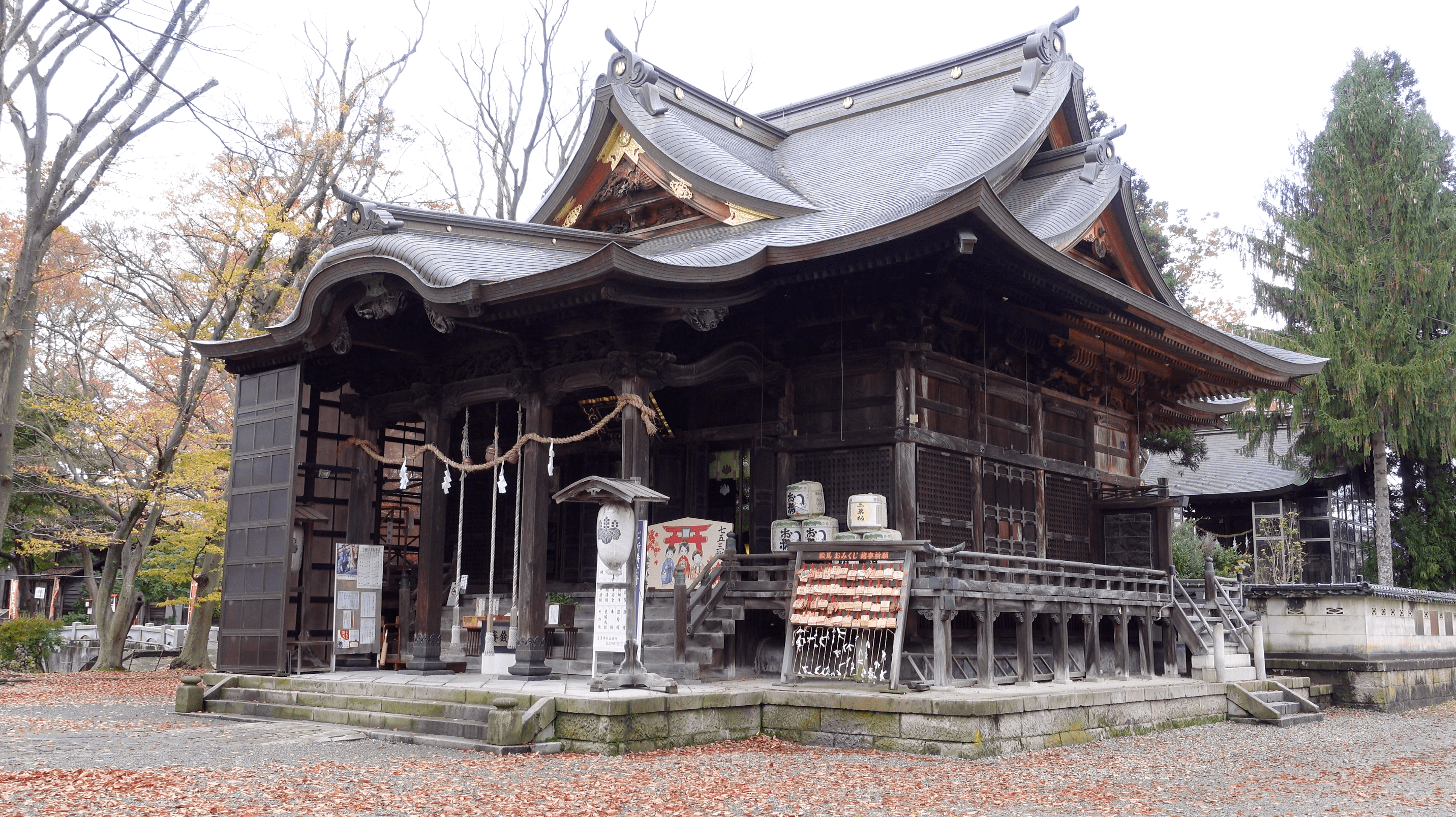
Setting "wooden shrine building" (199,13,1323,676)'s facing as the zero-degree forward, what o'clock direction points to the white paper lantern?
The white paper lantern is roughly at 11 o'clock from the wooden shrine building.

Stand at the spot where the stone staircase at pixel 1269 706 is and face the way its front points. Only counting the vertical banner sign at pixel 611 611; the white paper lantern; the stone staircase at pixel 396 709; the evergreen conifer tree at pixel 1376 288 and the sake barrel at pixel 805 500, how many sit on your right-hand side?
4

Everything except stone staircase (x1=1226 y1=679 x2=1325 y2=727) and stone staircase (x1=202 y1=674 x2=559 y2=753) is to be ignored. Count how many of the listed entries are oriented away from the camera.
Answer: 0

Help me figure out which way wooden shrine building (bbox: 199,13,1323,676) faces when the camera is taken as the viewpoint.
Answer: facing the viewer and to the left of the viewer

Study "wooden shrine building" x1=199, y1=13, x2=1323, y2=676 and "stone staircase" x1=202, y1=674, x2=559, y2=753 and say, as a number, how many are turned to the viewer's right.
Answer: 0

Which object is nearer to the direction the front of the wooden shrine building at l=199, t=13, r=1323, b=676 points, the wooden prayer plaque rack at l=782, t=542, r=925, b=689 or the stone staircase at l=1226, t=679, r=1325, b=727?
the wooden prayer plaque rack

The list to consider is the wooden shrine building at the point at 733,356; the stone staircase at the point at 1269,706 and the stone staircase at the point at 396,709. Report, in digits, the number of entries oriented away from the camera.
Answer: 0

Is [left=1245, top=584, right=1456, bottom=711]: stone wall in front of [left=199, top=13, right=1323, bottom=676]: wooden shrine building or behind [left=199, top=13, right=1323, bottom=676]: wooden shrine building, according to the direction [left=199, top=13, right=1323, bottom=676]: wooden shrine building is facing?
behind

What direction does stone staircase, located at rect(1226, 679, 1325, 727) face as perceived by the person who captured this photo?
facing the viewer and to the right of the viewer

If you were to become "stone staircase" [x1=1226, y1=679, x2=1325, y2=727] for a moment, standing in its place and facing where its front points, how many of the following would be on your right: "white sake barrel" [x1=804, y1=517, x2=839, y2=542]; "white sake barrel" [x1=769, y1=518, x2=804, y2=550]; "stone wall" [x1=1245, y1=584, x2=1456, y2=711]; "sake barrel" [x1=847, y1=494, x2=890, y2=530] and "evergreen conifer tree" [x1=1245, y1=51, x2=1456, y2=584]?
3

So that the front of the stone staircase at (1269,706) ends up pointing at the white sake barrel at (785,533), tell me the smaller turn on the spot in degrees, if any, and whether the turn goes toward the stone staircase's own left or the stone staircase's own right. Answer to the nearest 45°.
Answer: approximately 90° to the stone staircase's own right

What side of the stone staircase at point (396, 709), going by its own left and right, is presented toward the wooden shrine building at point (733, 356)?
back
